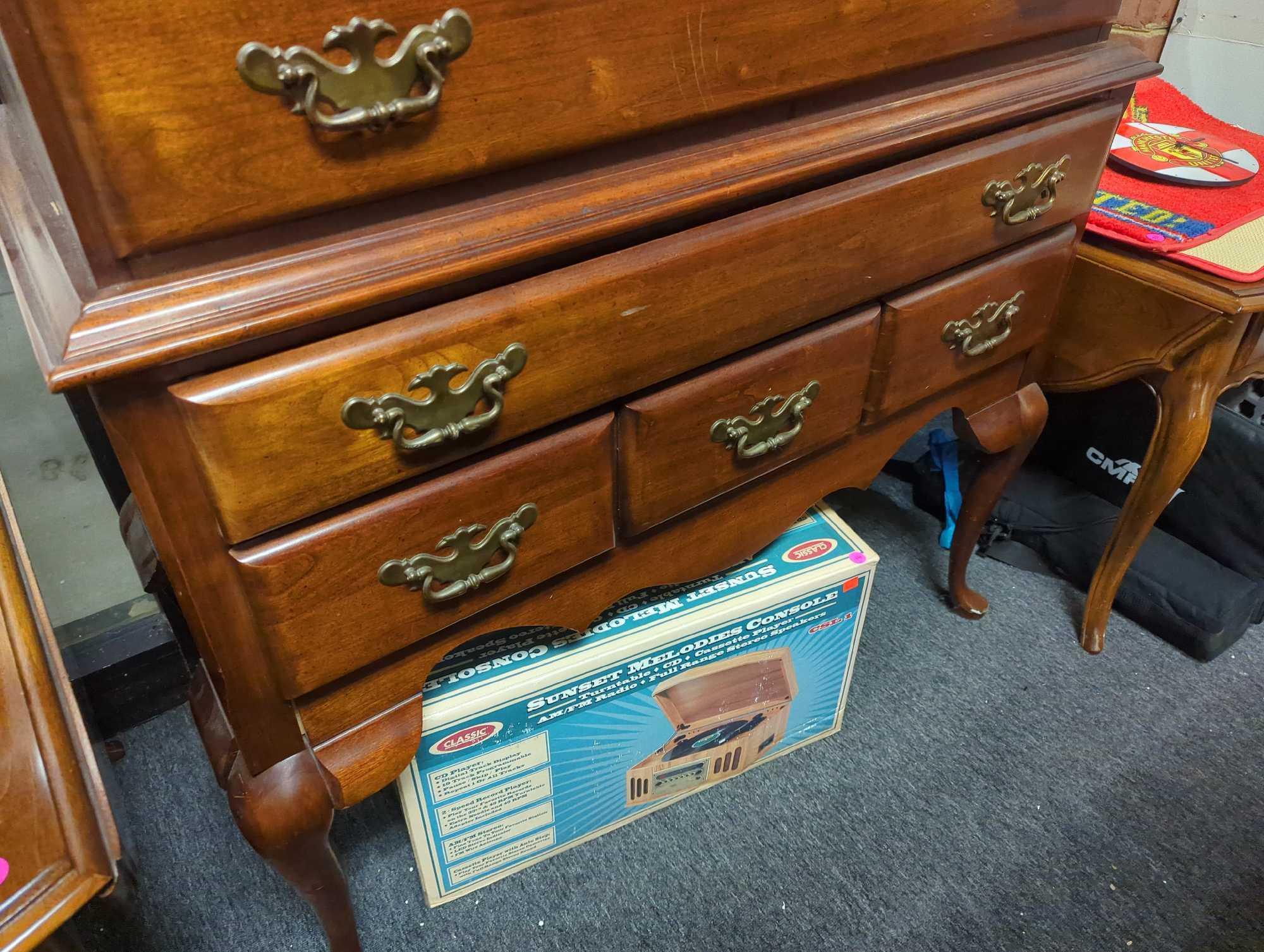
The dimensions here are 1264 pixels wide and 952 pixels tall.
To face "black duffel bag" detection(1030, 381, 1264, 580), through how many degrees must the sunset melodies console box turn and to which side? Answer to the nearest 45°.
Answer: approximately 90° to its left

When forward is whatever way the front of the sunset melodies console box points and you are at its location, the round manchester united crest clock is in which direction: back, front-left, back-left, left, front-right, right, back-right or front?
left

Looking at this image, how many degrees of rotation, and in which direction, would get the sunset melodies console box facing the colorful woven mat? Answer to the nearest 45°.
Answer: approximately 90° to its left

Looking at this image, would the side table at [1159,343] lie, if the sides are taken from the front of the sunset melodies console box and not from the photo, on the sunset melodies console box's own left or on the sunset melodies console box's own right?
on the sunset melodies console box's own left
